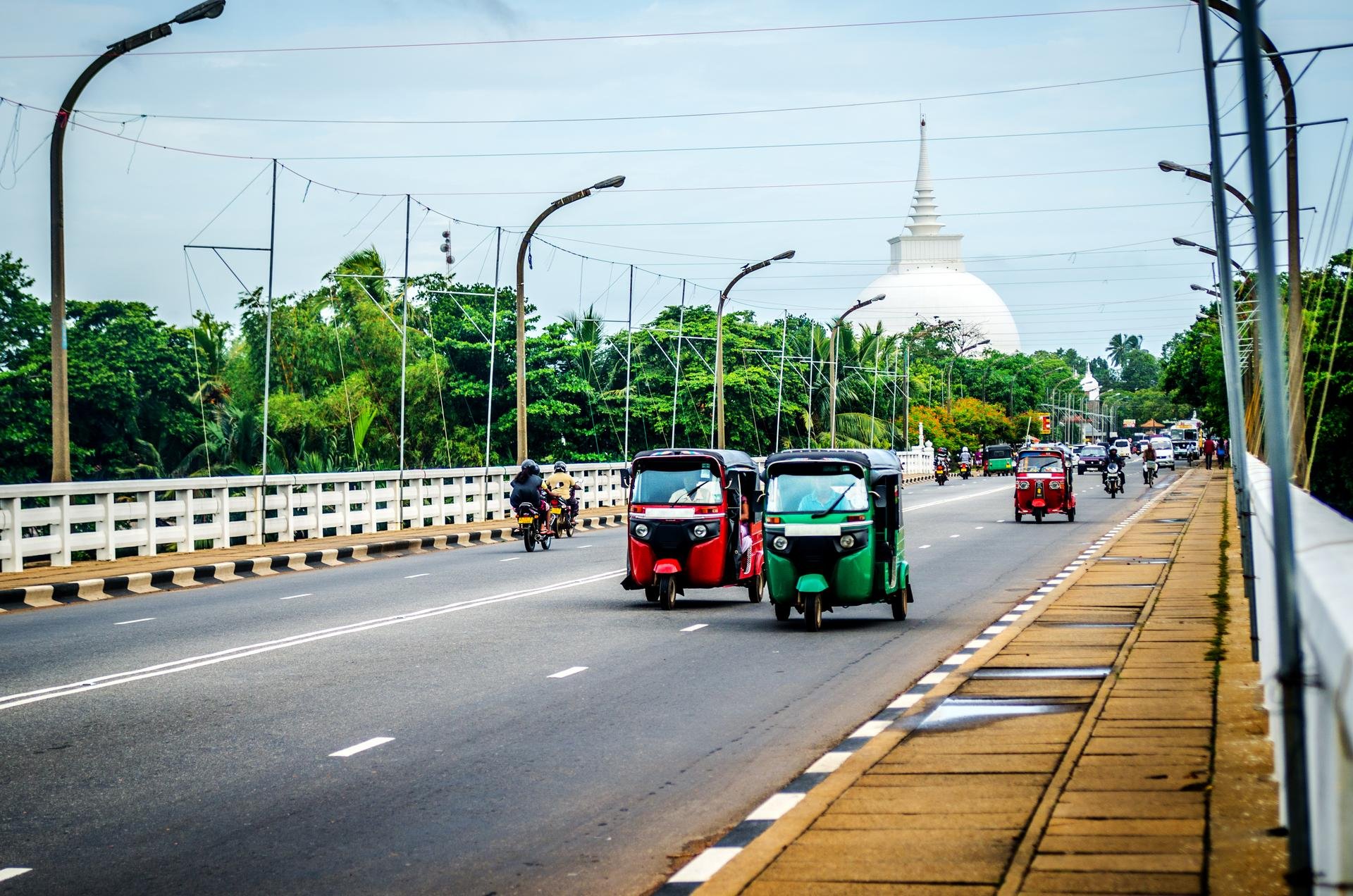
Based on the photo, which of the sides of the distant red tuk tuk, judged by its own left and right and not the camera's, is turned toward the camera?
front

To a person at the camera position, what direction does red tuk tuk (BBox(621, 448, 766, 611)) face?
facing the viewer and to the left of the viewer

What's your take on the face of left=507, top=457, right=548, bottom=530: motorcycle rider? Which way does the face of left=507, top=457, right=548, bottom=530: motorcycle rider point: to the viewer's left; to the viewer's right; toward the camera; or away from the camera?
away from the camera

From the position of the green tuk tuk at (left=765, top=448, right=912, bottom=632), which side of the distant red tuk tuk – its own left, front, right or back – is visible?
front

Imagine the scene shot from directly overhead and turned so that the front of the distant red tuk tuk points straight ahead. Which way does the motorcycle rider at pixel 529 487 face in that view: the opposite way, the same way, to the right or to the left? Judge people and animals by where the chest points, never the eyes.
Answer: the opposite way

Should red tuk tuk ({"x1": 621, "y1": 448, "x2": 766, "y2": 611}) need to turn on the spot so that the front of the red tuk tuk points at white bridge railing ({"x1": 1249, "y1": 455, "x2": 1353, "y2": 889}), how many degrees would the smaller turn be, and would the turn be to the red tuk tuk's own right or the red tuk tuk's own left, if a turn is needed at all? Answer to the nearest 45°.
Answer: approximately 45° to the red tuk tuk's own left

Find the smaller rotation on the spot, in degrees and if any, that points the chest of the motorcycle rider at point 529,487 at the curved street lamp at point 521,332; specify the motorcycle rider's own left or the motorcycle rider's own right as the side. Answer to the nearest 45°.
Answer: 0° — they already face it

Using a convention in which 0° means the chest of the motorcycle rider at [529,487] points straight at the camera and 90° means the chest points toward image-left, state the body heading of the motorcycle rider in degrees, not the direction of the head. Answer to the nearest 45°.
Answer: approximately 180°

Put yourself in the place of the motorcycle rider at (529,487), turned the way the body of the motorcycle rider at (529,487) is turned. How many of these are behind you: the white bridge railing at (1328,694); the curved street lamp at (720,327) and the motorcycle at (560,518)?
1

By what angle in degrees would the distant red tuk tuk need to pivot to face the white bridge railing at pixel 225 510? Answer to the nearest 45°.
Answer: approximately 45° to its right

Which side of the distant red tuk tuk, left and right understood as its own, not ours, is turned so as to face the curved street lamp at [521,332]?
right

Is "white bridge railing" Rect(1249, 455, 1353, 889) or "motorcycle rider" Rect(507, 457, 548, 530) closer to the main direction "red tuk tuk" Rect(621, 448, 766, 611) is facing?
the white bridge railing

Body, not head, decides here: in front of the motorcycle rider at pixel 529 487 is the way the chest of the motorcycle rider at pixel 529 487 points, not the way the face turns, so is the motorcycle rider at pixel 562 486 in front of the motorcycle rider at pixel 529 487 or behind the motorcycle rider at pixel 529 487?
in front

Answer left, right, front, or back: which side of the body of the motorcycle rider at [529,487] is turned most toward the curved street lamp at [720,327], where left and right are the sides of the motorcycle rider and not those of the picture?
front

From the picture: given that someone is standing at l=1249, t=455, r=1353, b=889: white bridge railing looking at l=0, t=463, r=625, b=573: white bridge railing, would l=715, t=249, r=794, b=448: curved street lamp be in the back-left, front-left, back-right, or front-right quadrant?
front-right

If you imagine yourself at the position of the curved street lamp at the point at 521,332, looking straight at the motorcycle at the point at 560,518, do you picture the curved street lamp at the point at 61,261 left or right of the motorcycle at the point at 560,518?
right
